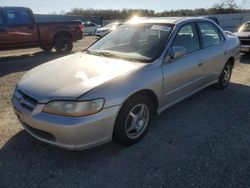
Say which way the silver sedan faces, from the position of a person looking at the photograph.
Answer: facing the viewer and to the left of the viewer

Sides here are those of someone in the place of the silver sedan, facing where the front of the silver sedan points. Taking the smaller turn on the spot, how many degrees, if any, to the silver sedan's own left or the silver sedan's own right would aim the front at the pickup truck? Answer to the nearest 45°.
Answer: approximately 90° to the silver sedan's own right
